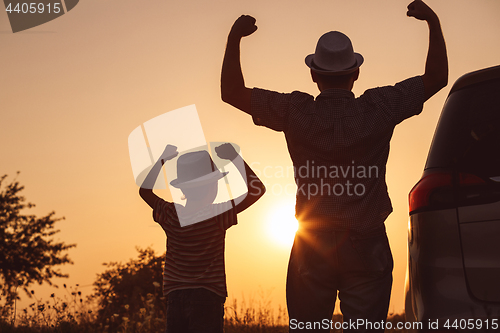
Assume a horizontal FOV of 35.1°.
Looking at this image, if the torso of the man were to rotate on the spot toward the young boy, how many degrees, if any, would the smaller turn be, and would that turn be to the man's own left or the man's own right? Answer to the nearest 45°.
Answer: approximately 45° to the man's own left

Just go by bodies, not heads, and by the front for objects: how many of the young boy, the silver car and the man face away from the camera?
3

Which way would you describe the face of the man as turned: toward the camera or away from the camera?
away from the camera

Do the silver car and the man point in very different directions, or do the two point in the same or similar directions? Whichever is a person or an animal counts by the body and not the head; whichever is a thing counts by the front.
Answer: same or similar directions

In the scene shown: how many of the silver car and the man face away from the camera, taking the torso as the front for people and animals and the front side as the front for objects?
2

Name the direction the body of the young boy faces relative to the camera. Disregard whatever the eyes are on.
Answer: away from the camera

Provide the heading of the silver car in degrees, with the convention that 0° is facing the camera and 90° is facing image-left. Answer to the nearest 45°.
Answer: approximately 180°

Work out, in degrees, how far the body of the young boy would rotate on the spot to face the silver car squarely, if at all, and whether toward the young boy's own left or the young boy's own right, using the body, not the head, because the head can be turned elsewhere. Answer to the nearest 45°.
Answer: approximately 135° to the young boy's own right

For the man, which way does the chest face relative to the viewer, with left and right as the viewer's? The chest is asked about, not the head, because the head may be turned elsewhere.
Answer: facing away from the viewer

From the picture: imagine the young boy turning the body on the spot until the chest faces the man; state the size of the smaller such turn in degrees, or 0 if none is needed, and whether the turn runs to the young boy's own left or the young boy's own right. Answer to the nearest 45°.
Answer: approximately 135° to the young boy's own right

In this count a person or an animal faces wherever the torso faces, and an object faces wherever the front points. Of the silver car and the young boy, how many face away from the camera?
2
